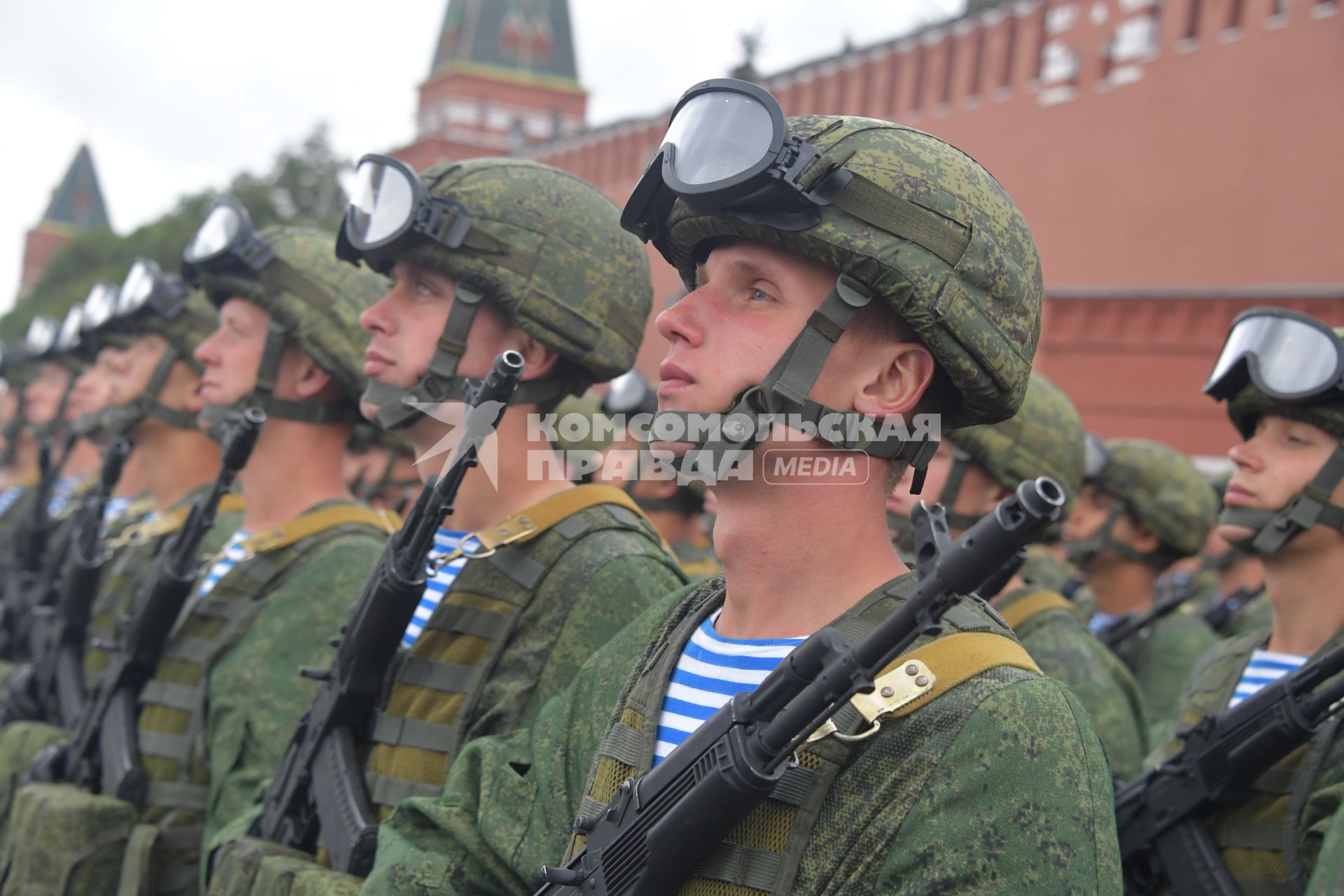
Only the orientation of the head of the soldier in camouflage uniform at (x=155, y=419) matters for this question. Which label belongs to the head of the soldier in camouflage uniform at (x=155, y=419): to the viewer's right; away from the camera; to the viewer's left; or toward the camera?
to the viewer's left

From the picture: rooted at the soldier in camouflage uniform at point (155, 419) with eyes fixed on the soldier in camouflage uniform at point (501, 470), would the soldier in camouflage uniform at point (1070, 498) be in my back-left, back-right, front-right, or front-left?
front-left

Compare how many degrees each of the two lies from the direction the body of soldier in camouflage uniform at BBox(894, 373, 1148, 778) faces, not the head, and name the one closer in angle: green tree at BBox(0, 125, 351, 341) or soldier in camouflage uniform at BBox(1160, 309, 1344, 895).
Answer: the green tree

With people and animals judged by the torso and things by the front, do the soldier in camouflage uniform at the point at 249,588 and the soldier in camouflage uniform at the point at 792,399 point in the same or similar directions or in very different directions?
same or similar directions

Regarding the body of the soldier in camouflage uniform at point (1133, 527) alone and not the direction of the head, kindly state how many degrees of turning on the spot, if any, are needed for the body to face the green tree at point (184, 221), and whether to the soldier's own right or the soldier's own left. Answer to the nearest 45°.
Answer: approximately 45° to the soldier's own right

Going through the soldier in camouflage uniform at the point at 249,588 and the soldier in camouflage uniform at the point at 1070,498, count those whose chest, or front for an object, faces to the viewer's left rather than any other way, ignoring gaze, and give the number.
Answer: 2

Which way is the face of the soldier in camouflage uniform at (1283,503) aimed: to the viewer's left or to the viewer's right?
to the viewer's left

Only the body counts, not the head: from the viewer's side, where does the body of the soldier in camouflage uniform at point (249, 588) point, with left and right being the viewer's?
facing to the left of the viewer

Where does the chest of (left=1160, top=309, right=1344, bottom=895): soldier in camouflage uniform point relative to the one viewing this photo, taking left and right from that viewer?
facing the viewer and to the left of the viewer

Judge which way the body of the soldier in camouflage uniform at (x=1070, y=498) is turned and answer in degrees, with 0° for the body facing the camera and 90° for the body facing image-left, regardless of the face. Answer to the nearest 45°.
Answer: approximately 90°

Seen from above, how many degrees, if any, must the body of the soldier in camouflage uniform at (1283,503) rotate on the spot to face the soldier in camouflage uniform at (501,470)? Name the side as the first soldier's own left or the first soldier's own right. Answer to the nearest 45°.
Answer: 0° — they already face them

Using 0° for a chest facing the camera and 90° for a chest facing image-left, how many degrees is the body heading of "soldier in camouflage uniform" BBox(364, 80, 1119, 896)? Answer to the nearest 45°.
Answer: approximately 45°

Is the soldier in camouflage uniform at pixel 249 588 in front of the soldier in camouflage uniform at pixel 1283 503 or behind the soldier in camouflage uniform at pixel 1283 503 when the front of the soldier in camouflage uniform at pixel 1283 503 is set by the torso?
in front

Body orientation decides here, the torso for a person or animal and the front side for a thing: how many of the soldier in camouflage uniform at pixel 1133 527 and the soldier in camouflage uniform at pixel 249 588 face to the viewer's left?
2

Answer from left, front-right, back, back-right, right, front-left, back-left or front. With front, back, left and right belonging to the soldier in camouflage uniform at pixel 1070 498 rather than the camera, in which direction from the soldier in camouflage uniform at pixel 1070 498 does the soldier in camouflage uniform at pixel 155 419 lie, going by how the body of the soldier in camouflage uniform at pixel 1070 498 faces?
front

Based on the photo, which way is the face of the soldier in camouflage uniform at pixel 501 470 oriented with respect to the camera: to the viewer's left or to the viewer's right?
to the viewer's left

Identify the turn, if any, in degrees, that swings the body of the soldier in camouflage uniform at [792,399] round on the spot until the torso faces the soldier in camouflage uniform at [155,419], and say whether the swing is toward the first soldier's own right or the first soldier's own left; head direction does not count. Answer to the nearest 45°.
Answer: approximately 90° to the first soldier's own right

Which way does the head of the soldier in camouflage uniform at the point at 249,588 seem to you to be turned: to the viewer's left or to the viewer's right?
to the viewer's left

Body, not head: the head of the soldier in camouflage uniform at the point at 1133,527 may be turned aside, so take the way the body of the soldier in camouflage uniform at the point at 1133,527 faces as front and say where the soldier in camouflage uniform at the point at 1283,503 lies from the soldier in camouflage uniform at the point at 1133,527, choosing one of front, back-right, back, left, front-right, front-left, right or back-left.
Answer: left
